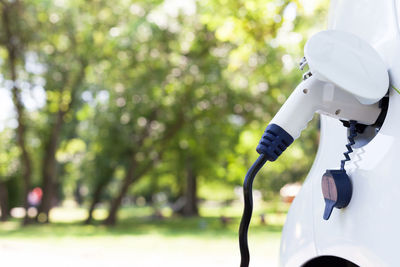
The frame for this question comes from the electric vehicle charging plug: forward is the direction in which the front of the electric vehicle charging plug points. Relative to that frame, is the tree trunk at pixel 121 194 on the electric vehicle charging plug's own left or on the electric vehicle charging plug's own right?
on the electric vehicle charging plug's own left

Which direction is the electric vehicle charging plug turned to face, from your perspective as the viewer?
facing to the right of the viewer

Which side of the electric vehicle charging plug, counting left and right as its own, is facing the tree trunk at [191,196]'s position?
left

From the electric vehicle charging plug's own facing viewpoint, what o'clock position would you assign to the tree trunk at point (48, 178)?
The tree trunk is roughly at 8 o'clock from the electric vehicle charging plug.

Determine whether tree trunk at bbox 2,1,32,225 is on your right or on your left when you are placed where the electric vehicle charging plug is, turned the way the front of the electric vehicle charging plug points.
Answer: on your left

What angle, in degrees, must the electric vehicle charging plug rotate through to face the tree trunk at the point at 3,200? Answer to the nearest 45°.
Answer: approximately 135° to its left
